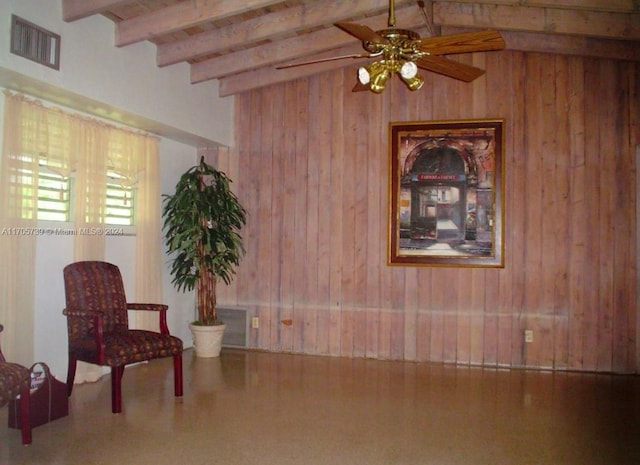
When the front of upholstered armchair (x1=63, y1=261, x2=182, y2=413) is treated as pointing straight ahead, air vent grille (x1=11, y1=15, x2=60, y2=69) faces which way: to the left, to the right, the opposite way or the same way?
the same way

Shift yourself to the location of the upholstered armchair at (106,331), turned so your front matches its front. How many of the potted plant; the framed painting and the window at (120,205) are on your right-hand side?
0

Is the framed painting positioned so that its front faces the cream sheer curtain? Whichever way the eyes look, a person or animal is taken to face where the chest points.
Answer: no

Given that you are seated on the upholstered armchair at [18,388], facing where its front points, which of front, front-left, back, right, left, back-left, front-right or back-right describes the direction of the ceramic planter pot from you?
left

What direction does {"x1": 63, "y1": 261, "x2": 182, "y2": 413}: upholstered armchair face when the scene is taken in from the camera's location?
facing the viewer and to the right of the viewer

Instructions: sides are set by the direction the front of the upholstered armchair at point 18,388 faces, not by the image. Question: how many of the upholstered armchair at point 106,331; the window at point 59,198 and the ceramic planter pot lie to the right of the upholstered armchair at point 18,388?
0

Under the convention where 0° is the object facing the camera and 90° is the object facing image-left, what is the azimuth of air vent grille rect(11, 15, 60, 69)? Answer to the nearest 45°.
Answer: approximately 315°

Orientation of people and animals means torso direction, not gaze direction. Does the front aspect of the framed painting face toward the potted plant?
no

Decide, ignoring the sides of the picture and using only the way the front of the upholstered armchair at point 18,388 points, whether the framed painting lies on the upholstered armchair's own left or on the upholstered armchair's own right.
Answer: on the upholstered armchair's own left

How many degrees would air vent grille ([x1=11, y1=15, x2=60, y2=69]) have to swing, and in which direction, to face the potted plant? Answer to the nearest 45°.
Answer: approximately 90° to its left

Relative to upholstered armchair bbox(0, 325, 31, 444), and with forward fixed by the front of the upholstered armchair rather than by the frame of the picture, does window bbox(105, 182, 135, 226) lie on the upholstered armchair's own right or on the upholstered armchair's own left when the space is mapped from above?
on the upholstered armchair's own left

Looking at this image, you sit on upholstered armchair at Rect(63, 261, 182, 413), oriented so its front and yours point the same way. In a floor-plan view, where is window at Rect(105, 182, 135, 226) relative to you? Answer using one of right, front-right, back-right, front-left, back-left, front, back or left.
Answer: back-left

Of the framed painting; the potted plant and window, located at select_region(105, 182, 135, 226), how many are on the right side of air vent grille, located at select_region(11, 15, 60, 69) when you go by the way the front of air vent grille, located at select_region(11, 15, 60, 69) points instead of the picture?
0

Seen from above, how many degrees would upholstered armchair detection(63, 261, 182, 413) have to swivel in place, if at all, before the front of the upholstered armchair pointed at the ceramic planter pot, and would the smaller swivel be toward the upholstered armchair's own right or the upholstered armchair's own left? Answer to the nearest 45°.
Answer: approximately 90° to the upholstered armchair's own left

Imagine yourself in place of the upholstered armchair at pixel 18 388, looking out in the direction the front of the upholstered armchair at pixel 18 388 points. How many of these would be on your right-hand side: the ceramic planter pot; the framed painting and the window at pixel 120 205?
0

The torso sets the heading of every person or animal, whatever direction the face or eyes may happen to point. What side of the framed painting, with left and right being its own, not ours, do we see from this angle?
front

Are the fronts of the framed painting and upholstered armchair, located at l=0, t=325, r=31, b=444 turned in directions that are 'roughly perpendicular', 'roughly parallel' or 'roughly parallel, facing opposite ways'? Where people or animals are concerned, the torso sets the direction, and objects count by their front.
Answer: roughly perpendicular

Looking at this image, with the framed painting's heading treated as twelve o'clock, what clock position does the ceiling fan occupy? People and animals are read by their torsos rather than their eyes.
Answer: The ceiling fan is roughly at 12 o'clock from the framed painting.
